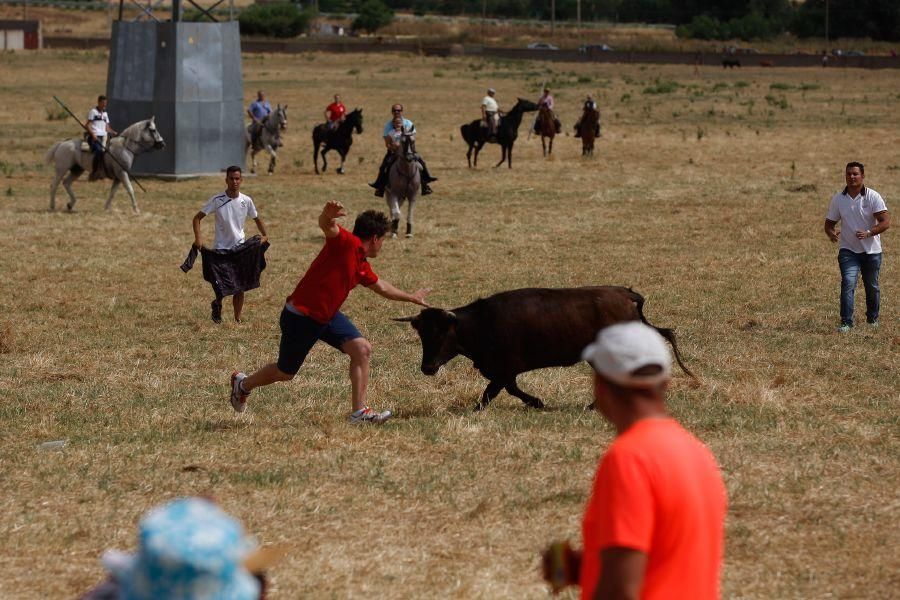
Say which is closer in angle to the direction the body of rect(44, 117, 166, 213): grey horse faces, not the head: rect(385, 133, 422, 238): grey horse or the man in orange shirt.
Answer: the grey horse

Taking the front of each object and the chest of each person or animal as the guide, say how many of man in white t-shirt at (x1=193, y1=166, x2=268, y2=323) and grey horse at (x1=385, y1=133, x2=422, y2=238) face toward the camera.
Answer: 2

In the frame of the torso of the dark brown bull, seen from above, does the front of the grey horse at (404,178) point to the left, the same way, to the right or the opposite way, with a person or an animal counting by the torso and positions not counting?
to the left

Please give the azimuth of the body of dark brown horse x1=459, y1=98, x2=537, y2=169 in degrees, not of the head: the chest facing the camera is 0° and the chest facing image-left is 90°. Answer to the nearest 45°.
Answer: approximately 270°

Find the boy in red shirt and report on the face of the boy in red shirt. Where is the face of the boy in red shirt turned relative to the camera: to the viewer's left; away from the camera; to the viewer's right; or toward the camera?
to the viewer's right

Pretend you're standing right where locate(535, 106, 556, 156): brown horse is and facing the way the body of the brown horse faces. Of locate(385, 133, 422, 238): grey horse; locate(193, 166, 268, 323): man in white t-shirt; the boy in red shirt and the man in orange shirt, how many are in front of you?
4

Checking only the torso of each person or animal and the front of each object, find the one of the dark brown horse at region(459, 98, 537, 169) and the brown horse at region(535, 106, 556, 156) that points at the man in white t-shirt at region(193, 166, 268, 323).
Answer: the brown horse

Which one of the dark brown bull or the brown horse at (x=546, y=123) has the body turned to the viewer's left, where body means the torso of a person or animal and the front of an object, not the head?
the dark brown bull

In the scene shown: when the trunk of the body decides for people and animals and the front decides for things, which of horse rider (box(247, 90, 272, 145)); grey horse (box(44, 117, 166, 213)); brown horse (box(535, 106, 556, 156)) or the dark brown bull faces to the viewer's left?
the dark brown bull

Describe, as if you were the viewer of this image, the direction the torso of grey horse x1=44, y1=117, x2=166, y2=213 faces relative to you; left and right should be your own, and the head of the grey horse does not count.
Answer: facing to the right of the viewer

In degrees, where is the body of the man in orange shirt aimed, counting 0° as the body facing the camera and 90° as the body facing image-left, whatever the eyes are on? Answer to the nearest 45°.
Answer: approximately 135°

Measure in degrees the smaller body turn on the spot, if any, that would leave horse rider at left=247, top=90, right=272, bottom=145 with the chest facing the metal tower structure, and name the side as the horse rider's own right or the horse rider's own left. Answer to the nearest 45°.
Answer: approximately 90° to the horse rider's own right

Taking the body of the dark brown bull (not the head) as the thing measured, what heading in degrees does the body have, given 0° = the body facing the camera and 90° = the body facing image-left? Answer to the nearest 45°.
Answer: approximately 90°

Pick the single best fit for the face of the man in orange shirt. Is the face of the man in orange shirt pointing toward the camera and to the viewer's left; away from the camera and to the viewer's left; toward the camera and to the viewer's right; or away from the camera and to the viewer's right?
away from the camera and to the viewer's left

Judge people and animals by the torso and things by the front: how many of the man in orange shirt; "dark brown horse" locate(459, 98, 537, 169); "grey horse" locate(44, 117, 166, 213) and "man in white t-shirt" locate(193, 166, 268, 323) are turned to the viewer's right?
2

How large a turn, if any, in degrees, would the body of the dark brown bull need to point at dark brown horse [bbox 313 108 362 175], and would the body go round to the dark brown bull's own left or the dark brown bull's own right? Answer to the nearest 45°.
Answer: approximately 90° to the dark brown bull's own right
